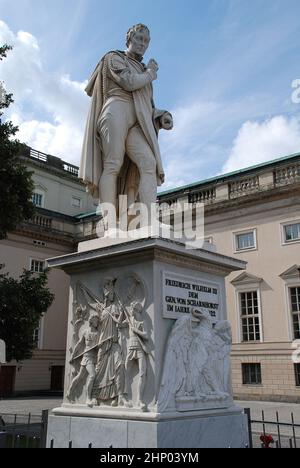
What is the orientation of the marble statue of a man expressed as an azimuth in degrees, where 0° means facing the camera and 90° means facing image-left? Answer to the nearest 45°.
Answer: approximately 315°
